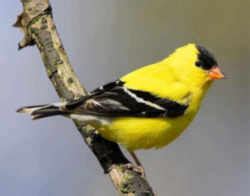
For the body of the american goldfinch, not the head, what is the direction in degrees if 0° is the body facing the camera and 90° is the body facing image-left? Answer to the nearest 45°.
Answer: approximately 270°
